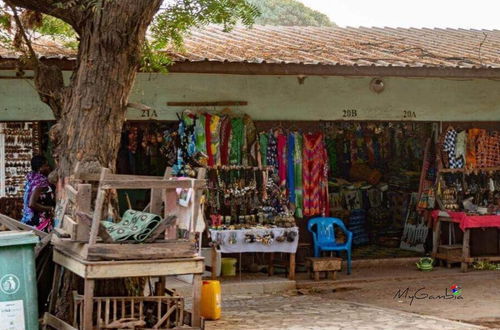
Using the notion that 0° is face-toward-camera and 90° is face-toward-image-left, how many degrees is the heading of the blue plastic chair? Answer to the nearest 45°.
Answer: approximately 315°

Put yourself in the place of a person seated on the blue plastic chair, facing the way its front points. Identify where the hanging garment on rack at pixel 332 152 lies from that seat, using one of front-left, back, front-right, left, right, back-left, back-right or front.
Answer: back-left

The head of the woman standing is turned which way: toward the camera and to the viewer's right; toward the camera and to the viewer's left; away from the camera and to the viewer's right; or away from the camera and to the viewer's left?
toward the camera and to the viewer's right

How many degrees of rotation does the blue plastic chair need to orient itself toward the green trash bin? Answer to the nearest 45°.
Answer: approximately 90° to its right

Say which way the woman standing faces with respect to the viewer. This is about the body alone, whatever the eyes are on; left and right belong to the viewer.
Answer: facing to the right of the viewer
